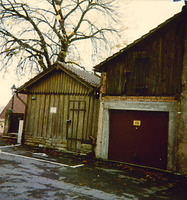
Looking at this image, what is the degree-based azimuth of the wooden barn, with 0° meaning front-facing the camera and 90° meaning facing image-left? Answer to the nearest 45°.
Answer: approximately 0°

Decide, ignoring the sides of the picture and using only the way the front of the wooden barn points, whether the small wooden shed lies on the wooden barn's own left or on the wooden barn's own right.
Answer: on the wooden barn's own right
